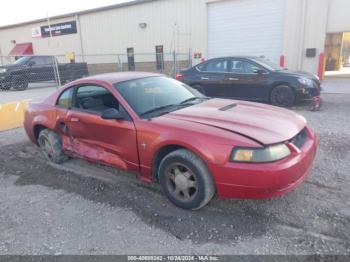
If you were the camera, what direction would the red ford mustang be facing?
facing the viewer and to the right of the viewer

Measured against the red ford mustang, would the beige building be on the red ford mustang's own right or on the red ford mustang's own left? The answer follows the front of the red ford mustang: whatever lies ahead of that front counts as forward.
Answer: on the red ford mustang's own left

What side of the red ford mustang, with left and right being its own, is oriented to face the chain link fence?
back
